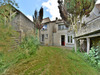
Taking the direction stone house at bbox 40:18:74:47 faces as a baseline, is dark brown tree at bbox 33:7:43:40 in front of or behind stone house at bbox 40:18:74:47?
in front

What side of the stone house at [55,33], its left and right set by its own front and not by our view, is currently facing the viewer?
front
